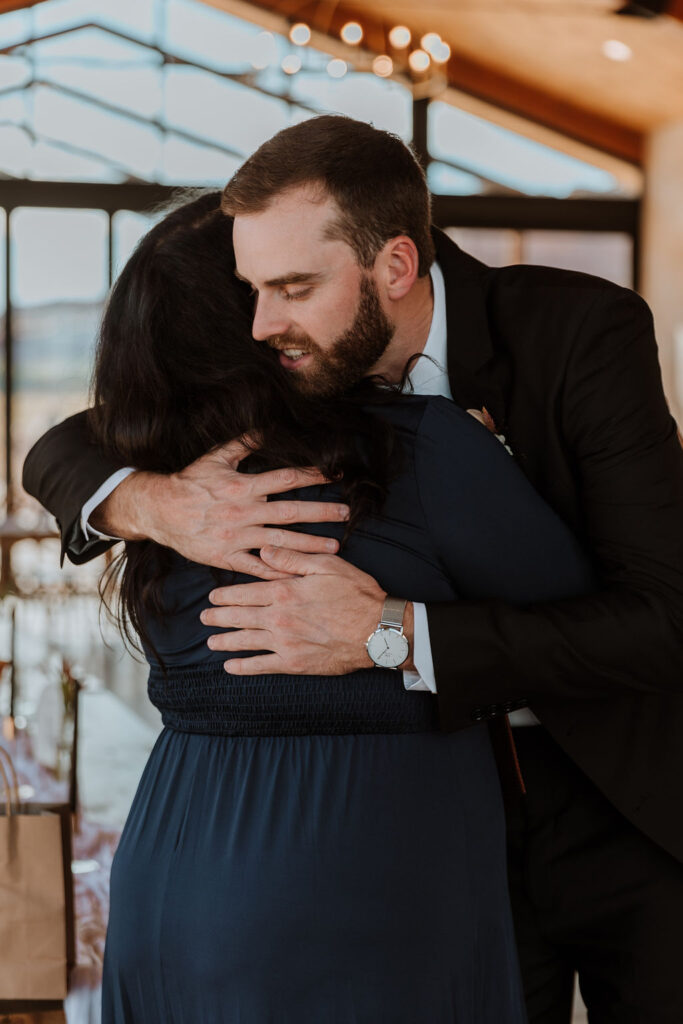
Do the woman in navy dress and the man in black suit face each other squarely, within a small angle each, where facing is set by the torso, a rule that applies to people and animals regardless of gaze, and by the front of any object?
yes

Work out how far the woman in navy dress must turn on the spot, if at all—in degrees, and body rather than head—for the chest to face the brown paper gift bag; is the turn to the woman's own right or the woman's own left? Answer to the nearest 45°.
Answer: approximately 90° to the woman's own left

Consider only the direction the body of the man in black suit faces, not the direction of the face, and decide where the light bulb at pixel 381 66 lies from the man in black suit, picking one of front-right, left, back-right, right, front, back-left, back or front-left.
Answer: back-right

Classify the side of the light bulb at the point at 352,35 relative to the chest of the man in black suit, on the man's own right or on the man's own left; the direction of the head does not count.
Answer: on the man's own right

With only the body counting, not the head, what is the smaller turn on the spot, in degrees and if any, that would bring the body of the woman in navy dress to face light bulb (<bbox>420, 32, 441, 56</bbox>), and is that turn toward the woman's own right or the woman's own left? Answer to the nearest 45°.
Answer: approximately 45° to the woman's own left

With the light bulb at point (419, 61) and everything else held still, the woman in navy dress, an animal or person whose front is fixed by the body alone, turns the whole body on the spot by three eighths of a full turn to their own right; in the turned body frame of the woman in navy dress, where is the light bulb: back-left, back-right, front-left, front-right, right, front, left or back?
back

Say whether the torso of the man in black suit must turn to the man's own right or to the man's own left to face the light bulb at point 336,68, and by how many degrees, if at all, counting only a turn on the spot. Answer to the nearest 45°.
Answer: approximately 135° to the man's own right

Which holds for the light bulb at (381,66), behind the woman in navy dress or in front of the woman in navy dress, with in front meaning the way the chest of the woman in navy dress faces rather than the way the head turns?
in front

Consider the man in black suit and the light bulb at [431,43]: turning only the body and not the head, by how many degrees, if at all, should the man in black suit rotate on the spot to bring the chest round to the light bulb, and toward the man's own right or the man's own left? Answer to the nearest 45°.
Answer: approximately 135° to the man's own right

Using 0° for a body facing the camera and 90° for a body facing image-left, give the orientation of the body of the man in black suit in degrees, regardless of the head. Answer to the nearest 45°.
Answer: approximately 45°

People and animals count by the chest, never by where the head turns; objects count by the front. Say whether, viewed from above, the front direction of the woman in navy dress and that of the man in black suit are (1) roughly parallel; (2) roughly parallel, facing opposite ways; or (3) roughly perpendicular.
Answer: roughly parallel, facing opposite ways

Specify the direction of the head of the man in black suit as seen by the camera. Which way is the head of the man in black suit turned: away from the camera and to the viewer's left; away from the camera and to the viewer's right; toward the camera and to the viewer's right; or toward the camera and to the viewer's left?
toward the camera and to the viewer's left

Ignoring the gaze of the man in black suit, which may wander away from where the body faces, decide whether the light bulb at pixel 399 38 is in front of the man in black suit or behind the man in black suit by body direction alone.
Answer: behind

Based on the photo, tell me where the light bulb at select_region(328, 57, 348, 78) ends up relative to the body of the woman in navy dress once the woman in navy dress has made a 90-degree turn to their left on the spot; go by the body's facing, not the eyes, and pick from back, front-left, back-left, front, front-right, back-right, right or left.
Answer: front-right
